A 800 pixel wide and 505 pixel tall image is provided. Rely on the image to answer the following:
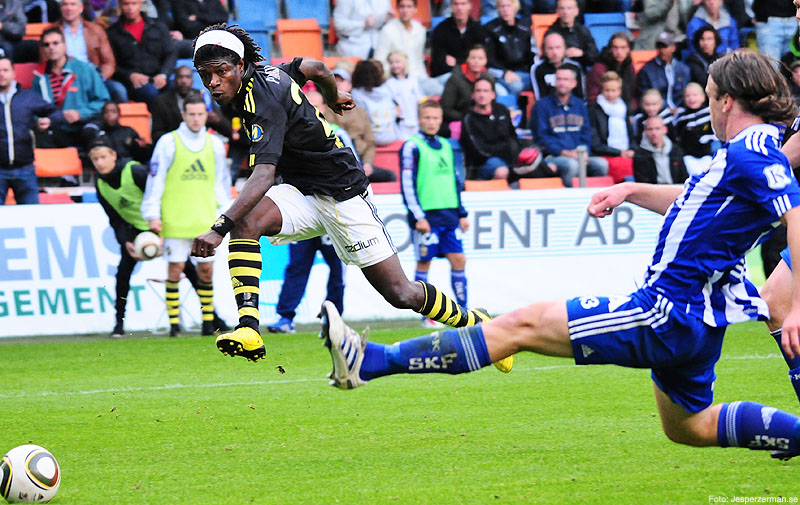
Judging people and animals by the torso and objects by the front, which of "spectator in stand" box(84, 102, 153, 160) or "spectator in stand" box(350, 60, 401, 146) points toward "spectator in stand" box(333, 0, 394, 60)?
"spectator in stand" box(350, 60, 401, 146)

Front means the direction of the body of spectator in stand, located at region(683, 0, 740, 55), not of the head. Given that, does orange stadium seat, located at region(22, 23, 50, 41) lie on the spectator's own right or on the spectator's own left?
on the spectator's own right

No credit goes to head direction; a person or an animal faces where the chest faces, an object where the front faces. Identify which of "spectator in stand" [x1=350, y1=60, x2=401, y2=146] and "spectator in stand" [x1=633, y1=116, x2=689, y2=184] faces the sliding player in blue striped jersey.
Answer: "spectator in stand" [x1=633, y1=116, x2=689, y2=184]

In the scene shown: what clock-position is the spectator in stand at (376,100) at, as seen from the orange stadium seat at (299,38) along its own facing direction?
The spectator in stand is roughly at 11 o'clock from the orange stadium seat.

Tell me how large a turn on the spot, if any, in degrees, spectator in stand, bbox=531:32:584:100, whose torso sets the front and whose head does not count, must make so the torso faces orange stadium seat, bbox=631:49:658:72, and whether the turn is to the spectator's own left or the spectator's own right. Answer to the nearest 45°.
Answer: approximately 135° to the spectator's own left

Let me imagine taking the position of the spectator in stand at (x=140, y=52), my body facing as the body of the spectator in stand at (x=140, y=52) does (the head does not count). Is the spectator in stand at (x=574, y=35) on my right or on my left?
on my left

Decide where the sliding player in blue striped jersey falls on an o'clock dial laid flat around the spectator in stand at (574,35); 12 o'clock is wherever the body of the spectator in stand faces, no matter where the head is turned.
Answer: The sliding player in blue striped jersey is roughly at 12 o'clock from the spectator in stand.

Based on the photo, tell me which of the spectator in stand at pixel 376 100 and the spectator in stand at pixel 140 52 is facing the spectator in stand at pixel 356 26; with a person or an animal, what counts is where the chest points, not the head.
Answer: the spectator in stand at pixel 376 100

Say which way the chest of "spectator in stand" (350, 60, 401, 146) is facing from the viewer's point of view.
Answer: away from the camera

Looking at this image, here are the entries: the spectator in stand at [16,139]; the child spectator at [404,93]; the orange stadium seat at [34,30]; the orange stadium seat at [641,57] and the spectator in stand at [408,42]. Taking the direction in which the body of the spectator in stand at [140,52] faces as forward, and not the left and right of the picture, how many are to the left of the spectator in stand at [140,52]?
3

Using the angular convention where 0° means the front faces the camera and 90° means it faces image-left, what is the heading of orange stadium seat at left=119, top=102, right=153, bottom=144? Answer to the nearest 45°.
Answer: approximately 0°

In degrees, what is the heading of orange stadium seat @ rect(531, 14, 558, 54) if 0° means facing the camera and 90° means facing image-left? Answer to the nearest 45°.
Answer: approximately 0°

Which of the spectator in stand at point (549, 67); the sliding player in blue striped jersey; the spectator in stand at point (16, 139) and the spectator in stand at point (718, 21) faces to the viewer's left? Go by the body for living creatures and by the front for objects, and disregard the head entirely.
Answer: the sliding player in blue striped jersey
